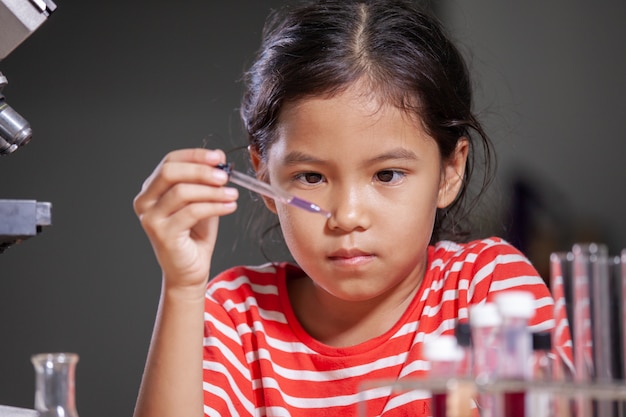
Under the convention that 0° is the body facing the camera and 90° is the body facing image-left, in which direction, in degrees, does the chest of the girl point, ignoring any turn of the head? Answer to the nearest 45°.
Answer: approximately 0°

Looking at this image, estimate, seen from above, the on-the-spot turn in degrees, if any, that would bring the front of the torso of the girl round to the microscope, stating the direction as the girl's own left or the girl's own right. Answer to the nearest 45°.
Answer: approximately 45° to the girl's own right
